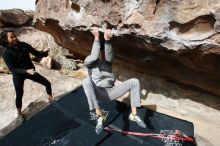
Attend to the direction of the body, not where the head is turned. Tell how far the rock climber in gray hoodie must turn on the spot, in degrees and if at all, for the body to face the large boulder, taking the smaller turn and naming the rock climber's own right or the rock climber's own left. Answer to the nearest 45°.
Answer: approximately 135° to the rock climber's own right

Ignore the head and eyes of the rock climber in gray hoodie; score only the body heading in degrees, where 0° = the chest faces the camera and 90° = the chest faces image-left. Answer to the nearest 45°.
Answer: approximately 0°
